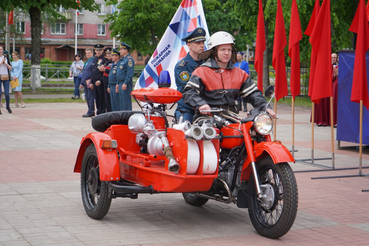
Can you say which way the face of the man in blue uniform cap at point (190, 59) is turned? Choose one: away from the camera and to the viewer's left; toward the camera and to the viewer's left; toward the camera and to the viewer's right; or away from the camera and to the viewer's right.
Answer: toward the camera and to the viewer's right

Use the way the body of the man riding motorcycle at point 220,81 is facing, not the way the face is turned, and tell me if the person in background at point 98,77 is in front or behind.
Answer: behind

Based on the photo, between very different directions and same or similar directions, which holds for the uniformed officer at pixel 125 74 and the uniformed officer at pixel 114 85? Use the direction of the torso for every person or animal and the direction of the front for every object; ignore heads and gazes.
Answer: same or similar directions

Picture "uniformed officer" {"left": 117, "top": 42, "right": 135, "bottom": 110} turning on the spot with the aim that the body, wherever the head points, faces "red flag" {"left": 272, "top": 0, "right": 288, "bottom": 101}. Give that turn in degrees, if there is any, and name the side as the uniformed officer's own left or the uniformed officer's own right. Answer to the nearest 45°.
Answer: approximately 90° to the uniformed officer's own left

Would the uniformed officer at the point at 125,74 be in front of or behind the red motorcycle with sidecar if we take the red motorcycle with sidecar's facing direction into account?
behind

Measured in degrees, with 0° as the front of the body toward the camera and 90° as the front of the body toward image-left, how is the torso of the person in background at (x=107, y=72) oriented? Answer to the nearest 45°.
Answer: approximately 45°

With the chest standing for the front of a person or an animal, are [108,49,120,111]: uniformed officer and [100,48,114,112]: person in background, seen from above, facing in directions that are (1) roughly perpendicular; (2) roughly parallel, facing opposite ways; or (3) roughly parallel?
roughly parallel

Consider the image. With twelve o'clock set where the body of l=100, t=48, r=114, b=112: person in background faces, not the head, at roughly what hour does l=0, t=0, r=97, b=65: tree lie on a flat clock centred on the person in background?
The tree is roughly at 4 o'clock from the person in background.

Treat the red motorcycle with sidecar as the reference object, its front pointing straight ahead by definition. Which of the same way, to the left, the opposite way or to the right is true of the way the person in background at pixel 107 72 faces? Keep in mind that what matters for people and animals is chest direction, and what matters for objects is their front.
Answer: to the right

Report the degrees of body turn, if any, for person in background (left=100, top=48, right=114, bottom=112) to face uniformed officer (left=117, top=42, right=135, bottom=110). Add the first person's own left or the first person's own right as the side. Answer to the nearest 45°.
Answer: approximately 45° to the first person's own left

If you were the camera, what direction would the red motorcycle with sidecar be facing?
facing the viewer and to the right of the viewer

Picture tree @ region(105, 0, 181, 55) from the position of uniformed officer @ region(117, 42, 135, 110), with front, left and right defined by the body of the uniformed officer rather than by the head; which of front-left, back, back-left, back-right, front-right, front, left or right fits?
back-right

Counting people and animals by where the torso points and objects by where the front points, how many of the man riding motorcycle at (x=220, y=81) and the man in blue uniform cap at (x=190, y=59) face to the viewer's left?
0

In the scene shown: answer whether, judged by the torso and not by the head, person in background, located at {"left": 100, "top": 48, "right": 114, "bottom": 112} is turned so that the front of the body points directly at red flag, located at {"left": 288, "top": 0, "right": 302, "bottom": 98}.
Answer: no

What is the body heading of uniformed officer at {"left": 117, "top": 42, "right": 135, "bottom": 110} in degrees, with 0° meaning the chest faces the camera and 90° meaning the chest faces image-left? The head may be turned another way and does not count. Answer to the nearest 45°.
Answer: approximately 45°

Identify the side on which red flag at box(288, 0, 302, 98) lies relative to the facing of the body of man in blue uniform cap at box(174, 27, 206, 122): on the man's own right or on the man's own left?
on the man's own left

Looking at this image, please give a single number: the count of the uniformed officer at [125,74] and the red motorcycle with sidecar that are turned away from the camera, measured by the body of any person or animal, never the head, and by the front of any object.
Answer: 0
